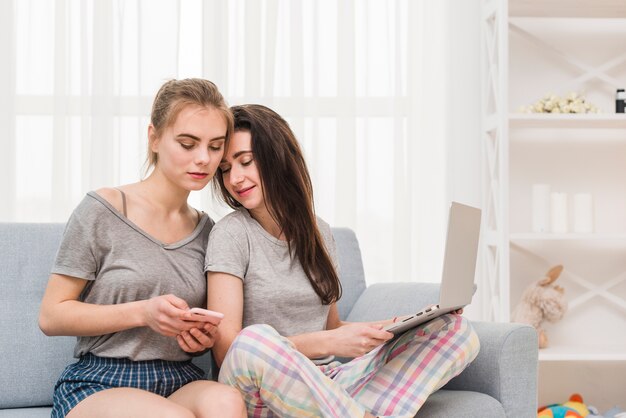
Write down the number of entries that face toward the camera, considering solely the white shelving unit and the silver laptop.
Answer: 1

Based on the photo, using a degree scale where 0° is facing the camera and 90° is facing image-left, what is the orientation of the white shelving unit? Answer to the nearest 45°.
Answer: approximately 0°

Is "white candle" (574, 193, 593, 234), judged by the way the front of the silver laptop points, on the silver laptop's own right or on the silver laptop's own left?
on the silver laptop's own right

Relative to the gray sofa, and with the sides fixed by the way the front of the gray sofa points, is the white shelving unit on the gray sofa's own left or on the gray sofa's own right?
on the gray sofa's own left

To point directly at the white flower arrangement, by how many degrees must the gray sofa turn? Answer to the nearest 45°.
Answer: approximately 90° to its left

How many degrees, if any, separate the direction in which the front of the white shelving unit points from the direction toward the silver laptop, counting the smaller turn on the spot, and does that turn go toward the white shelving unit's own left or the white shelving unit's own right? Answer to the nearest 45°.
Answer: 0° — it already faces it
